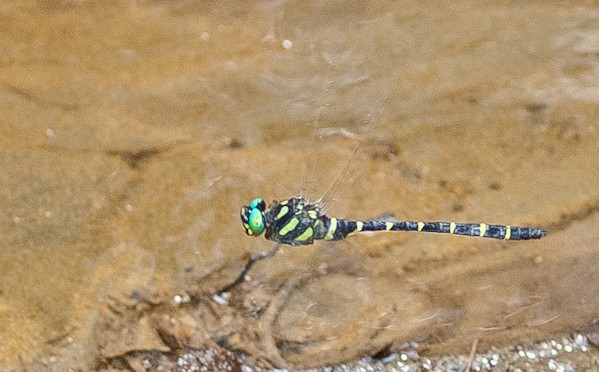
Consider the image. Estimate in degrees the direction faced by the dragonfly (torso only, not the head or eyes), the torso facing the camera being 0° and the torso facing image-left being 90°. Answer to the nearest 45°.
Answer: approximately 90°
